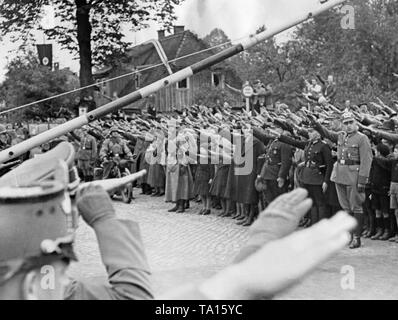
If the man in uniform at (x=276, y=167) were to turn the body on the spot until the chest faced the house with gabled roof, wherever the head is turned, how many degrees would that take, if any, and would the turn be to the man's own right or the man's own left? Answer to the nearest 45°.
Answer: approximately 135° to the man's own right

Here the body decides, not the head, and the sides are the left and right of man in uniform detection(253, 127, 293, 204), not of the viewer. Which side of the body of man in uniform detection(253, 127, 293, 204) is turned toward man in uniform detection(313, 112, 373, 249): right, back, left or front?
left

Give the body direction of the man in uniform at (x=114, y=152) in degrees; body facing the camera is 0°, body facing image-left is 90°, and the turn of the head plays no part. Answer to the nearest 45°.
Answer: approximately 0°

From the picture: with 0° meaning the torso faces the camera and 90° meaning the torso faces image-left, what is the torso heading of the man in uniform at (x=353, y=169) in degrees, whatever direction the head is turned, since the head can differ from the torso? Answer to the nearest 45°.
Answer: approximately 45°

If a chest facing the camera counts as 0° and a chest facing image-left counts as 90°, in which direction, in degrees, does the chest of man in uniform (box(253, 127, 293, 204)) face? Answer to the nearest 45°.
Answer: approximately 45°

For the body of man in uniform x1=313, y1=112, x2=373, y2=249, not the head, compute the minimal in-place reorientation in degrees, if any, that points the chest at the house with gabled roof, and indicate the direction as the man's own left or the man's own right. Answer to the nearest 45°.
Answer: approximately 135° to the man's own right
